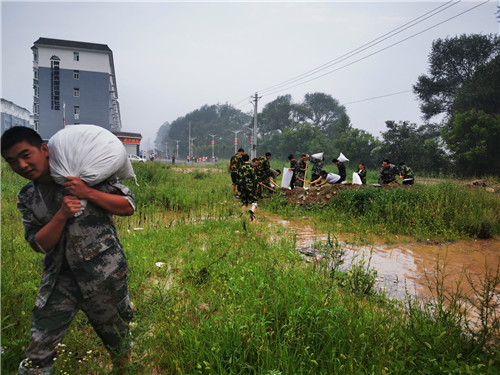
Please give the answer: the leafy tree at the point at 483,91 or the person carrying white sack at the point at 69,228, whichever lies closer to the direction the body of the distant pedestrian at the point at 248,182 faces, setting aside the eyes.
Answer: the leafy tree
